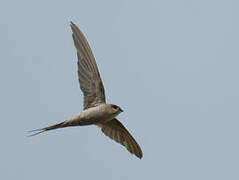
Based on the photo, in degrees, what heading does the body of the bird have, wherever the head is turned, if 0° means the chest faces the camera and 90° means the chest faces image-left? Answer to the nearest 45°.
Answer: approximately 270°
